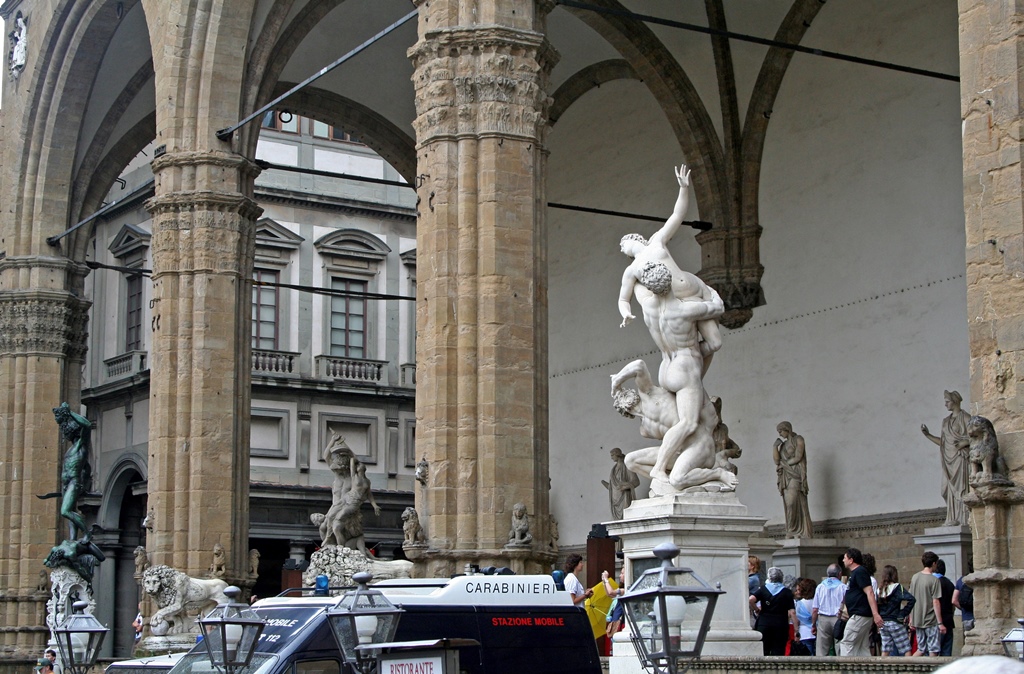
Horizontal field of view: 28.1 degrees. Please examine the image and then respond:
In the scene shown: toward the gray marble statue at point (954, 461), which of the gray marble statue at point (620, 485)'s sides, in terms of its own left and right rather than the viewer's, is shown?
left

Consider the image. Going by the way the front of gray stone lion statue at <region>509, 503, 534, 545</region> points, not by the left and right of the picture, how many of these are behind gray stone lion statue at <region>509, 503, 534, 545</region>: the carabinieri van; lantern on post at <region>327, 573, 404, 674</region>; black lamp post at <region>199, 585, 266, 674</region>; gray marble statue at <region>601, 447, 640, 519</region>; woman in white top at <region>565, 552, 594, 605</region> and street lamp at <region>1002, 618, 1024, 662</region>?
1

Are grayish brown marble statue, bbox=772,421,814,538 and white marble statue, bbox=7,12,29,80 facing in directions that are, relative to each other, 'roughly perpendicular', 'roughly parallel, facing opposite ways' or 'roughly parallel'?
roughly parallel

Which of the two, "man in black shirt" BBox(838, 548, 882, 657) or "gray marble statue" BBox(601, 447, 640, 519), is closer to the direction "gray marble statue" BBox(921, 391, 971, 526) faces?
the man in black shirt

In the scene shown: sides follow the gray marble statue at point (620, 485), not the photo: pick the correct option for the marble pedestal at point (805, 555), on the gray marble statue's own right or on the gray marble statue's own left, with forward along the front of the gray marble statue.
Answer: on the gray marble statue's own left

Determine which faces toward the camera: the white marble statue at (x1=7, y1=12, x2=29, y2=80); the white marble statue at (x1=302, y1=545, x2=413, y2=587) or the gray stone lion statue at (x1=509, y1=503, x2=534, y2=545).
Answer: the gray stone lion statue at (x1=509, y1=503, x2=534, y2=545)

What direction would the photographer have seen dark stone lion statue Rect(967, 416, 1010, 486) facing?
facing the viewer and to the left of the viewer

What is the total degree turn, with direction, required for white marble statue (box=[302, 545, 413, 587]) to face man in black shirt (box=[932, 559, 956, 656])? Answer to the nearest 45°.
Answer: approximately 135° to its left
